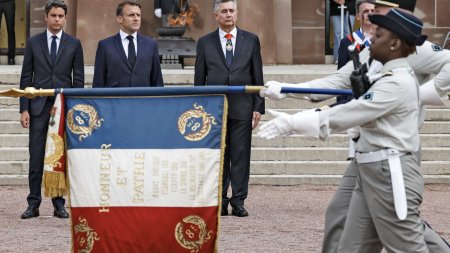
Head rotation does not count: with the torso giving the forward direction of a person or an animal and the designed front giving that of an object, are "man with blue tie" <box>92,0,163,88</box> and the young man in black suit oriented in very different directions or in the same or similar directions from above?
same or similar directions

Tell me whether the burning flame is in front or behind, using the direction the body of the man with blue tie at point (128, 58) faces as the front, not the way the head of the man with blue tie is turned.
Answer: behind

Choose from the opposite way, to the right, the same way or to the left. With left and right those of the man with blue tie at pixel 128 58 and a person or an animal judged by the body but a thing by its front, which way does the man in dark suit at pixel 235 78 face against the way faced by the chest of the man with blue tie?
the same way

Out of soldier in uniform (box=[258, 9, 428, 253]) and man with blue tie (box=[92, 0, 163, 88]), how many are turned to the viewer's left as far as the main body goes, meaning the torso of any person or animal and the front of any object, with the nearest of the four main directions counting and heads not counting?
1

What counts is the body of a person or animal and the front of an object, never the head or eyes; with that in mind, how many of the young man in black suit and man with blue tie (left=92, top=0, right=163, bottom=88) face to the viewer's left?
0

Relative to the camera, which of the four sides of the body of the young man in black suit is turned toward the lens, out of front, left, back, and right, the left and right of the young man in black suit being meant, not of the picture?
front

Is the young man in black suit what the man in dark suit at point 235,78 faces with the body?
no

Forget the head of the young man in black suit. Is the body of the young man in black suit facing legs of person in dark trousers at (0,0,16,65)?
no

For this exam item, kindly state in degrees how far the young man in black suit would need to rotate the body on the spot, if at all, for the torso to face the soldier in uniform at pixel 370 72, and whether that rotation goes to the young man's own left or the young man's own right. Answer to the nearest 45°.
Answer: approximately 45° to the young man's own left

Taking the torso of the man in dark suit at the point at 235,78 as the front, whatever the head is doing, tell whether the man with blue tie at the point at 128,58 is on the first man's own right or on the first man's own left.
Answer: on the first man's own right

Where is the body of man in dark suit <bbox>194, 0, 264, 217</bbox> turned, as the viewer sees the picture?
toward the camera

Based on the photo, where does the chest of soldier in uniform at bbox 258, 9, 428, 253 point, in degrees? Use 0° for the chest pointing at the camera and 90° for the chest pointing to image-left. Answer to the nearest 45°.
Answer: approximately 90°

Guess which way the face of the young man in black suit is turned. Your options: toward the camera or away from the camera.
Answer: toward the camera
